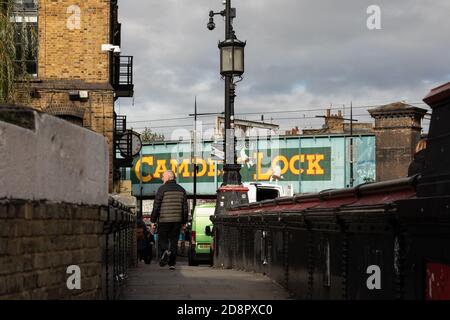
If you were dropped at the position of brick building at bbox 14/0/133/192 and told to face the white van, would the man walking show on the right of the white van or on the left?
right

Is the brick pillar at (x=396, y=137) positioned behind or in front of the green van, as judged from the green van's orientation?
in front
